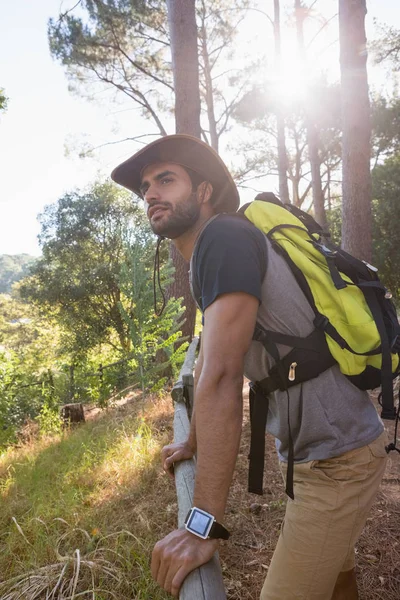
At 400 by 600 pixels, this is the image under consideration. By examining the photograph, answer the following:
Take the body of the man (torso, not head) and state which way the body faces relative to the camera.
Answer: to the viewer's left

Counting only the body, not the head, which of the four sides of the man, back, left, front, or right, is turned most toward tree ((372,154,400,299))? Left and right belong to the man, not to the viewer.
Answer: right

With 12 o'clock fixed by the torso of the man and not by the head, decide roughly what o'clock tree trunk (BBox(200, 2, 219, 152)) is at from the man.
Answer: The tree trunk is roughly at 3 o'clock from the man.

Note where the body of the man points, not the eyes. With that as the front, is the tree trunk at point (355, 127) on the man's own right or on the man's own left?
on the man's own right
